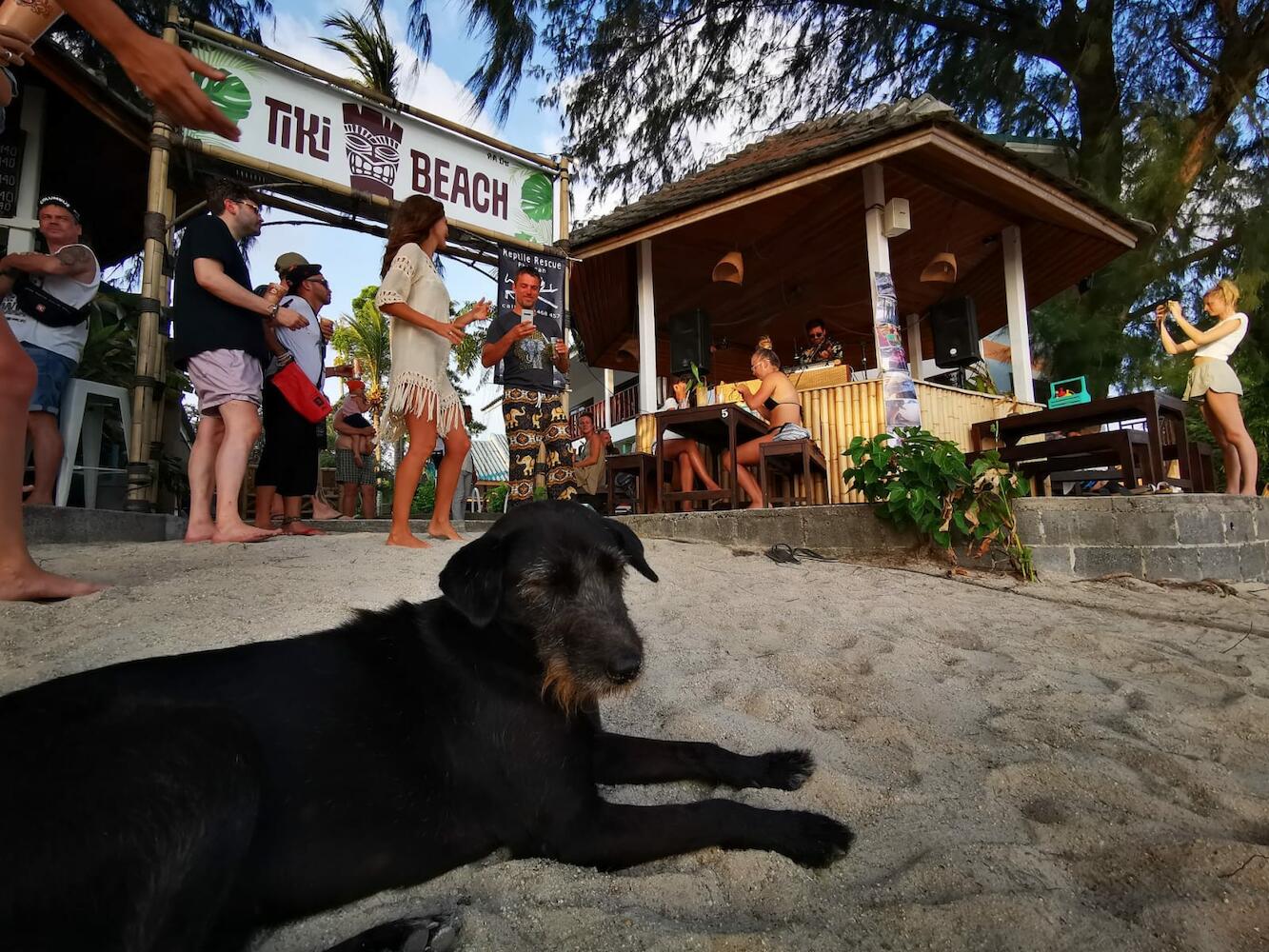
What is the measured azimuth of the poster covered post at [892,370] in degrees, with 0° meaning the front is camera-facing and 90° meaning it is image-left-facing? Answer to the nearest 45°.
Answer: approximately 0°

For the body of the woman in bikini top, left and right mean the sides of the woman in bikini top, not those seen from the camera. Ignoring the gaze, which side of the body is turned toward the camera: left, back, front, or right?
left

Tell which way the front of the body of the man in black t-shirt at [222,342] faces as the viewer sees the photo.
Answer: to the viewer's right

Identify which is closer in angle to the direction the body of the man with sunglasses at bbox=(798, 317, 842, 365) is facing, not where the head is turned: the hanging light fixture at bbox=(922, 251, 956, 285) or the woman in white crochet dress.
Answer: the woman in white crochet dress

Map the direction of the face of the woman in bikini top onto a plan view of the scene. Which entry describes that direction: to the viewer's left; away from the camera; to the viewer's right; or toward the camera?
to the viewer's left

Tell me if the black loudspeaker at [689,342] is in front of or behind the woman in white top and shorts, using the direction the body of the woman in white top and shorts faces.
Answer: in front

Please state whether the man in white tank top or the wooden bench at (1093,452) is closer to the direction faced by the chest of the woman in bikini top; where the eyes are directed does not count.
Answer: the man in white tank top

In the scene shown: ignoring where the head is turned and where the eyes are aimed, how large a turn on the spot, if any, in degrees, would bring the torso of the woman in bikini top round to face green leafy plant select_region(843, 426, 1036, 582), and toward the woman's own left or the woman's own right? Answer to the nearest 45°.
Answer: approximately 135° to the woman's own left

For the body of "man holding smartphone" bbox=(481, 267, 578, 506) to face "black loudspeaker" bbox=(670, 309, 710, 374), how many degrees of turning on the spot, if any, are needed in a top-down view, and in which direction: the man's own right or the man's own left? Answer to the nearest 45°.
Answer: approximately 135° to the man's own left

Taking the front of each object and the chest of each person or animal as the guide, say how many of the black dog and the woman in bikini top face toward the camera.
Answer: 0

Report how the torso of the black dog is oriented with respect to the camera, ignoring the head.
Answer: to the viewer's right
